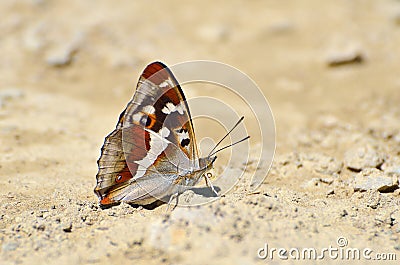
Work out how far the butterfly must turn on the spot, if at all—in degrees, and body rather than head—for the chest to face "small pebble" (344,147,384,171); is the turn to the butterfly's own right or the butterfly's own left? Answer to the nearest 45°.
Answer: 0° — it already faces it

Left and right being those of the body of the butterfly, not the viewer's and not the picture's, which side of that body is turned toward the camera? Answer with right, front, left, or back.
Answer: right
